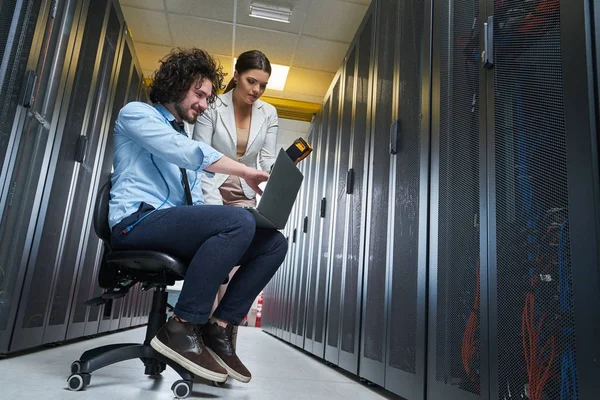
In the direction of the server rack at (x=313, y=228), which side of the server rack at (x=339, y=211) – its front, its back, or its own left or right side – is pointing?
right

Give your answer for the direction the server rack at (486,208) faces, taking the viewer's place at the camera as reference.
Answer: facing the viewer and to the left of the viewer

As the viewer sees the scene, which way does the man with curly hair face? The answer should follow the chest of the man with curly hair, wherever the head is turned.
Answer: to the viewer's right

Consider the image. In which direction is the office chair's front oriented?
to the viewer's right

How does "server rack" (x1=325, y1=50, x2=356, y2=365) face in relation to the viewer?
to the viewer's left

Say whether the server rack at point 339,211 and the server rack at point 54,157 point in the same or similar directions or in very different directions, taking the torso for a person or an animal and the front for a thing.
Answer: very different directions

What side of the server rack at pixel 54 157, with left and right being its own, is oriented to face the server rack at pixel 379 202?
front

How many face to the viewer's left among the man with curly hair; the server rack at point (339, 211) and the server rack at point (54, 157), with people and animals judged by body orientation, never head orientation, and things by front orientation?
1

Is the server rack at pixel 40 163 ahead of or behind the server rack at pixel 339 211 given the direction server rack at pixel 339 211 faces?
ahead

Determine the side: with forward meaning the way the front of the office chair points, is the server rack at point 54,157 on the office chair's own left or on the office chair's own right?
on the office chair's own left

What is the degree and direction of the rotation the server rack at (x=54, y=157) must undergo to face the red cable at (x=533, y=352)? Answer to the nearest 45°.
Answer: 0° — it already faces it

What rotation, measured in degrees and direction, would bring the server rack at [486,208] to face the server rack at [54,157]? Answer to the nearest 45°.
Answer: approximately 45° to its right
